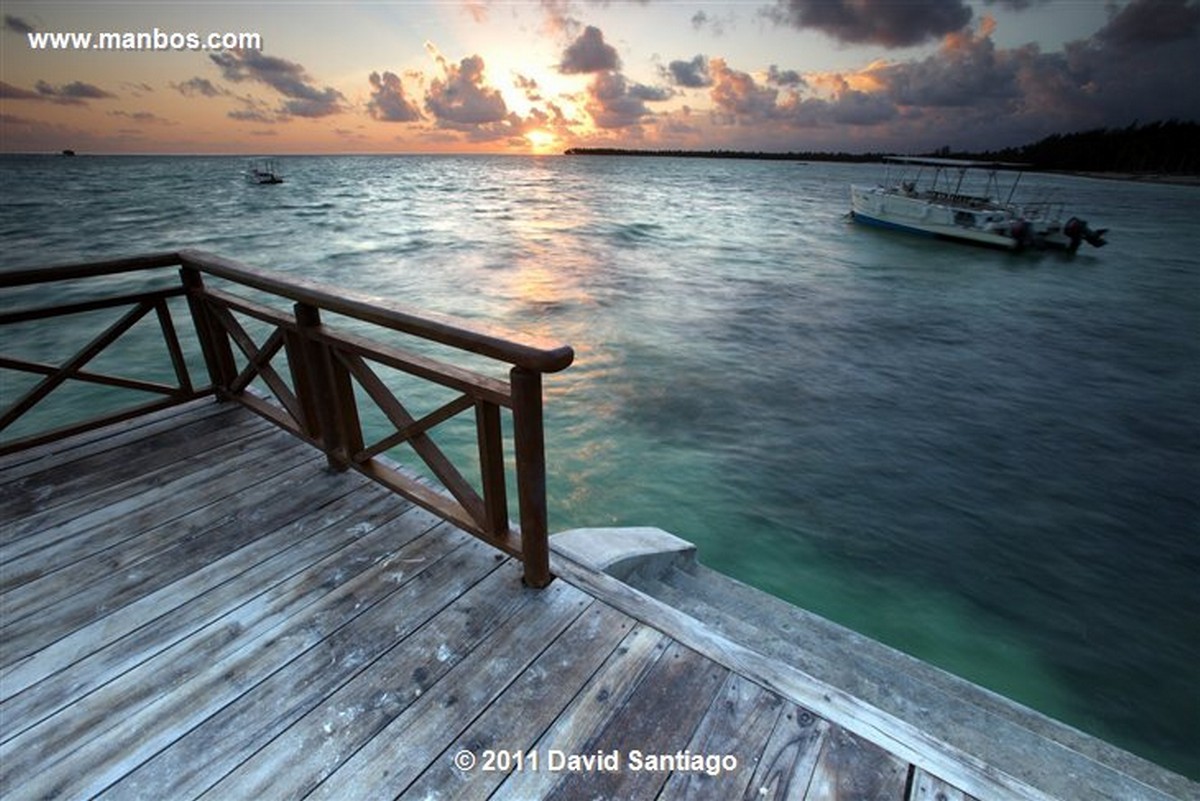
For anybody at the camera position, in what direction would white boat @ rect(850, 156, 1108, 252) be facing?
facing away from the viewer and to the left of the viewer

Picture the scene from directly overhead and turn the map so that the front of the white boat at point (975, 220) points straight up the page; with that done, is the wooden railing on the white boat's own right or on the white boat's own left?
on the white boat's own left

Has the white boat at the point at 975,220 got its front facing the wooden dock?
no
